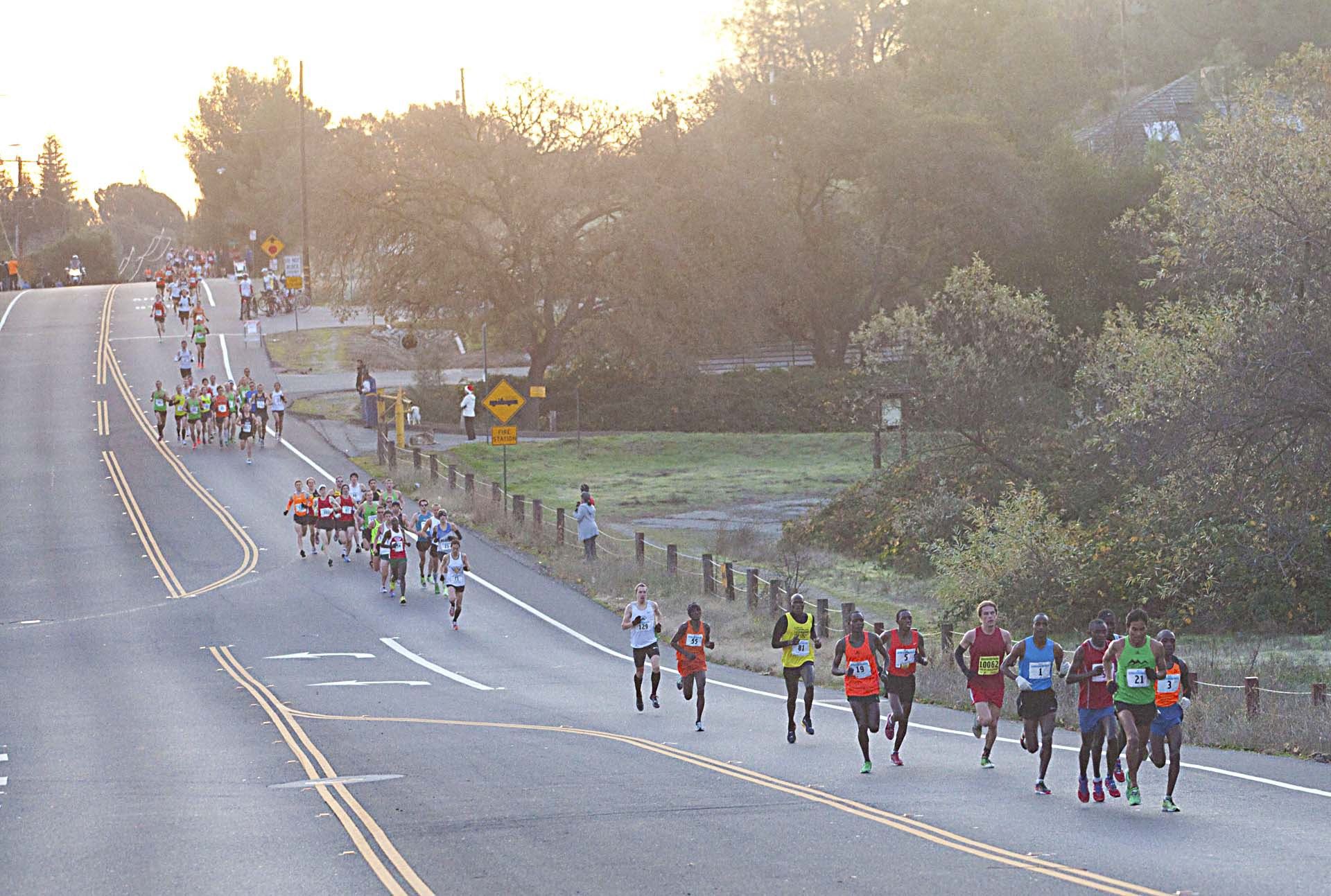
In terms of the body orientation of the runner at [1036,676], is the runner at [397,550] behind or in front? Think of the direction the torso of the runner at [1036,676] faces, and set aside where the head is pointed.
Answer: behind

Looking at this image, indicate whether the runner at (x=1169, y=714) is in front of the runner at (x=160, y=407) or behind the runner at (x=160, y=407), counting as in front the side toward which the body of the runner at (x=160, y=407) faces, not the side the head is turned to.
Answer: in front

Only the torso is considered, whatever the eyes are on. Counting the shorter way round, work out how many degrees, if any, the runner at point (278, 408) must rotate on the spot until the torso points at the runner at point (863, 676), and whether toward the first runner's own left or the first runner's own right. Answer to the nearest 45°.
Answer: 0° — they already face them
